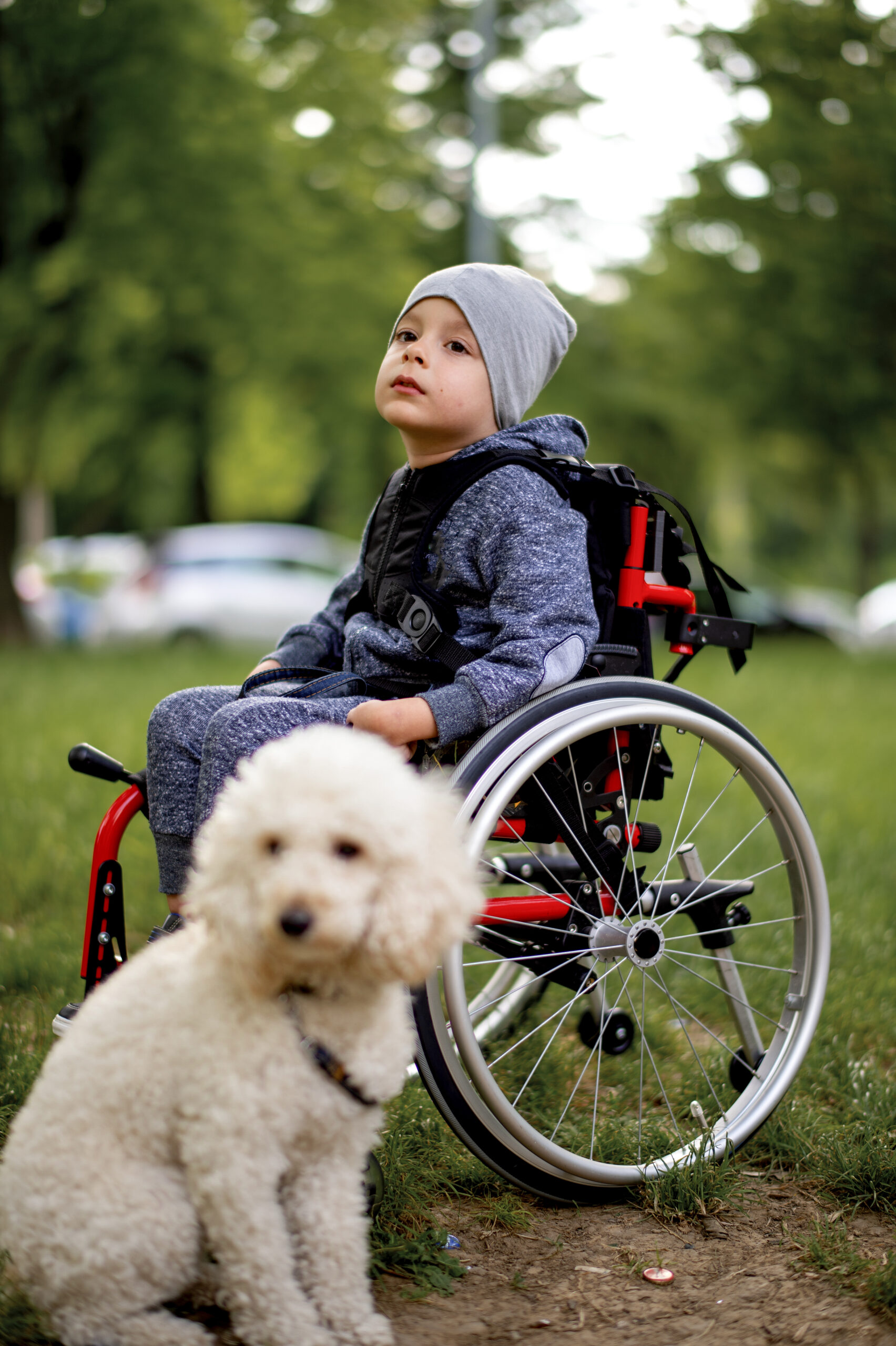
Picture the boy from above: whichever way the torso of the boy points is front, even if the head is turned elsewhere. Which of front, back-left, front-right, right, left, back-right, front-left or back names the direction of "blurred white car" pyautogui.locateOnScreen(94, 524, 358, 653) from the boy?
back-right

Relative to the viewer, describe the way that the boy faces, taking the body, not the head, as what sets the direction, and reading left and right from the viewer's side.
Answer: facing the viewer and to the left of the viewer

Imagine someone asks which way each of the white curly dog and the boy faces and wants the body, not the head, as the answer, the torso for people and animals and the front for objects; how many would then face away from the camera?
0

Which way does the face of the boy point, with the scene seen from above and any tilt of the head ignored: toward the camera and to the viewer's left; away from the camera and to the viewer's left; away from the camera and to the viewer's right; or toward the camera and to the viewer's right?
toward the camera and to the viewer's left

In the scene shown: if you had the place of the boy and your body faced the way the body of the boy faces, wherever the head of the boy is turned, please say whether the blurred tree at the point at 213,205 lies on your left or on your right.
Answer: on your right

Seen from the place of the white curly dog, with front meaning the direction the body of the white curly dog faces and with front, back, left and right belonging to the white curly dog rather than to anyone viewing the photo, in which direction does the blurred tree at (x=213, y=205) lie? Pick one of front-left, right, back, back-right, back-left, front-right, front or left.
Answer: back-left

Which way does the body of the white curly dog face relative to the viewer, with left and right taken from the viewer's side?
facing the viewer and to the right of the viewer
